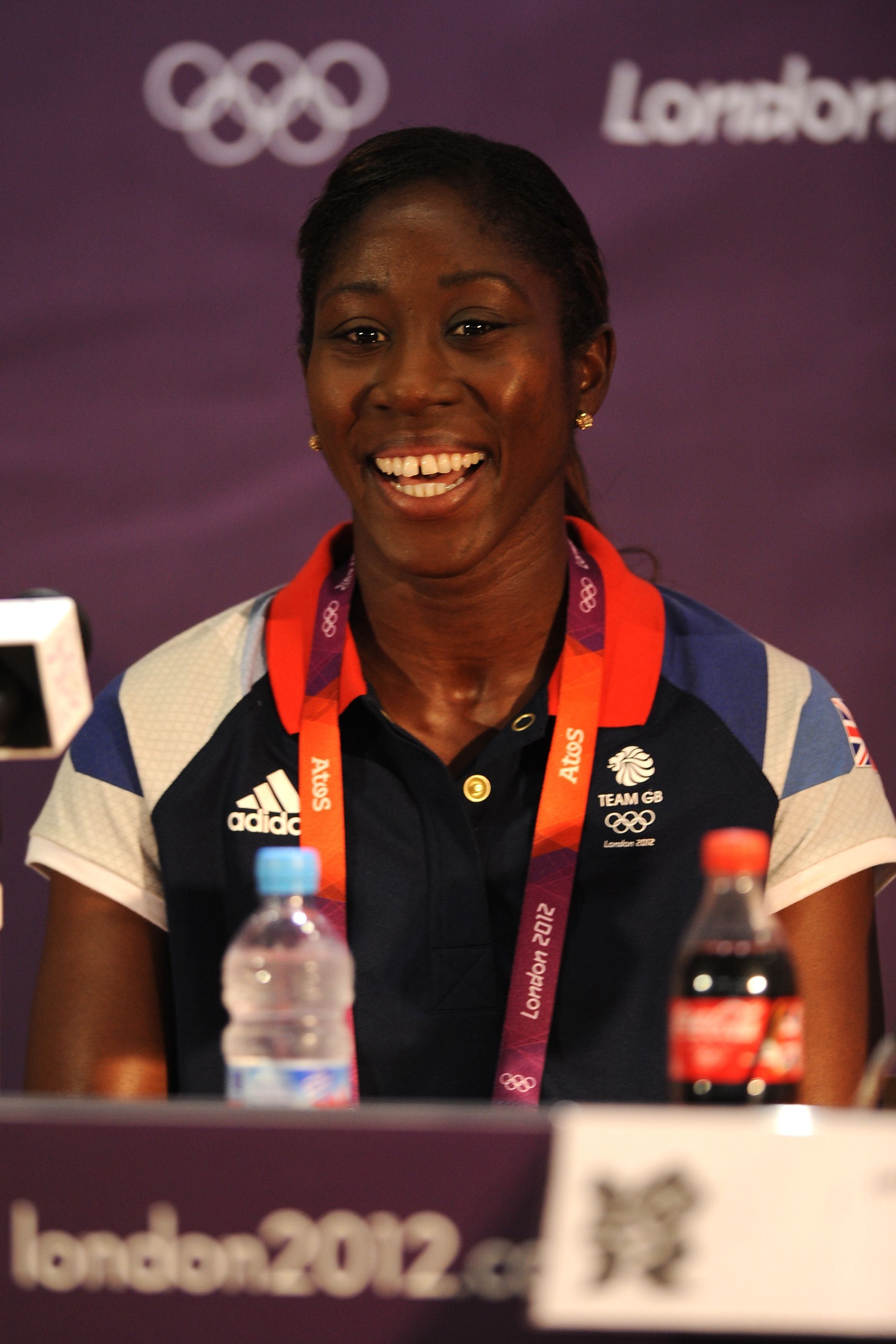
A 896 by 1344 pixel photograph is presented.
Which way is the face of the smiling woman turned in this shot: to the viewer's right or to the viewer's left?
to the viewer's left

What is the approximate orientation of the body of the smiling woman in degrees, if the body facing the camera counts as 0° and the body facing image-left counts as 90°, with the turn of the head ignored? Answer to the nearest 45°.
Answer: approximately 0°

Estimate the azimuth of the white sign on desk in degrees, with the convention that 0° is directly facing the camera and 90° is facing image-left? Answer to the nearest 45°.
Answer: approximately 0°

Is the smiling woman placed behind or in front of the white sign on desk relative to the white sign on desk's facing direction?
behind

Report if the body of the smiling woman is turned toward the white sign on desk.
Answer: yes

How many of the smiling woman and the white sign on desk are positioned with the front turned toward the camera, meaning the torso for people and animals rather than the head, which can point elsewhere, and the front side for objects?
2
